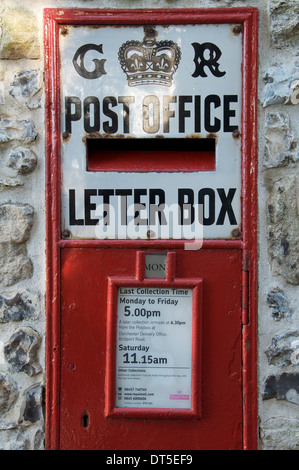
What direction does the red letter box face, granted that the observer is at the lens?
facing the viewer
